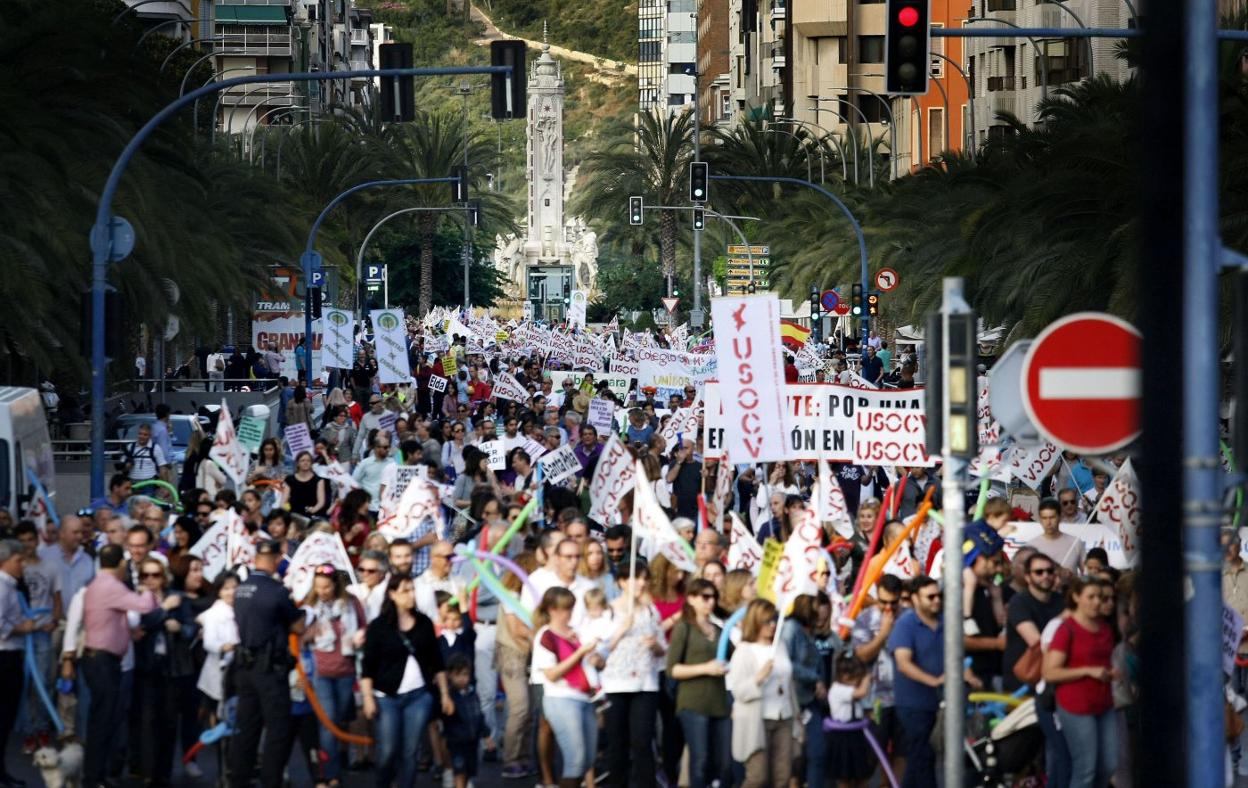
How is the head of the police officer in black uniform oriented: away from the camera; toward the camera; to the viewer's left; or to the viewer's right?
away from the camera

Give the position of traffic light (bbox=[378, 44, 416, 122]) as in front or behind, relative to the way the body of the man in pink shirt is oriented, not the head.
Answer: in front

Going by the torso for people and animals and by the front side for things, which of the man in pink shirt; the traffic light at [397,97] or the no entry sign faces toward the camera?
the no entry sign

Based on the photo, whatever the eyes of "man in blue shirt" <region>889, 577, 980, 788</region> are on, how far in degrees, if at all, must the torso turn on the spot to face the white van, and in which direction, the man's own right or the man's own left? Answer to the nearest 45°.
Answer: approximately 180°

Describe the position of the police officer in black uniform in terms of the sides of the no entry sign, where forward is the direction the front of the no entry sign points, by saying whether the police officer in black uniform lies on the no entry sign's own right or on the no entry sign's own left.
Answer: on the no entry sign's own right

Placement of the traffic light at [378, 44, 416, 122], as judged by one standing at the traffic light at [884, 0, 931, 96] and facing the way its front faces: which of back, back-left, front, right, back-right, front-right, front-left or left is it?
back-right

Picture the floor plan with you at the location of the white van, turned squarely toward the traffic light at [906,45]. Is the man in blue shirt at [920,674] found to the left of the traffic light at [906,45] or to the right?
right

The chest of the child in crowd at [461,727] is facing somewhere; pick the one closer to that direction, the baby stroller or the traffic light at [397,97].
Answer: the baby stroller

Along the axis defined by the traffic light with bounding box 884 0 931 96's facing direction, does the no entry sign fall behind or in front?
in front

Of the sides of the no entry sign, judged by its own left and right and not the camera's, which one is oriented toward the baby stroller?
back

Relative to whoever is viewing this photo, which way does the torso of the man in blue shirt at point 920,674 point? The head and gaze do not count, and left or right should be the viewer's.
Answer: facing the viewer and to the right of the viewer

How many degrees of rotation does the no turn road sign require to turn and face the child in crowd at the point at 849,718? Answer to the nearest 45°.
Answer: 0° — it already faces them

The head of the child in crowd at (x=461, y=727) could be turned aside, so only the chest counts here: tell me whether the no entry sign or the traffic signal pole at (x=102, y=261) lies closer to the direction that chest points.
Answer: the no entry sign

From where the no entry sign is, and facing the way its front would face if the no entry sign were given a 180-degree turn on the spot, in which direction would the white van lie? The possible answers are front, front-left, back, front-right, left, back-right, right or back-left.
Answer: front-left
